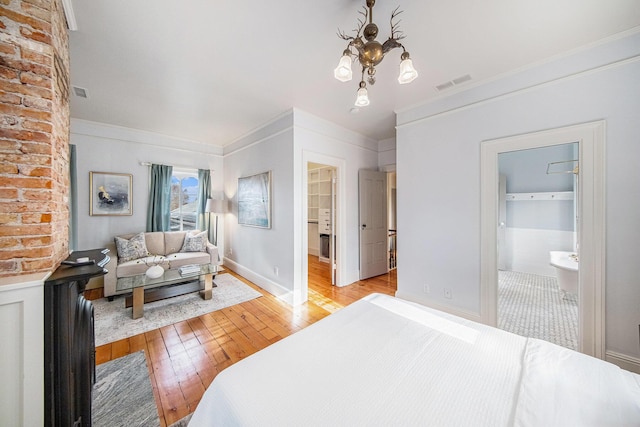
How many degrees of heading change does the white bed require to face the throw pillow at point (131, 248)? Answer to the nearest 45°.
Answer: approximately 45° to its left

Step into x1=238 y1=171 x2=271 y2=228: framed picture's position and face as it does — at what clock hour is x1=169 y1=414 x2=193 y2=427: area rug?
The area rug is roughly at 11 o'clock from the framed picture.

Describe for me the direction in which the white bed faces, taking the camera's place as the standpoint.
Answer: facing away from the viewer and to the left of the viewer

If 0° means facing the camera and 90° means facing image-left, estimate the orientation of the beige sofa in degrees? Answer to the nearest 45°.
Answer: approximately 315°

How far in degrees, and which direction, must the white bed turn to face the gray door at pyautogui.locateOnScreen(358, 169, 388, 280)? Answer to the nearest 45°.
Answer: approximately 45° to its right

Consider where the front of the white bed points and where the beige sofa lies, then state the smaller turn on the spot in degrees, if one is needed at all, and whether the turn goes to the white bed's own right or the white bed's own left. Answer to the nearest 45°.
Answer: approximately 45° to the white bed's own left

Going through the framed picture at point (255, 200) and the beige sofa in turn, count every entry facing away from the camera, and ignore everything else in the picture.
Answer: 0
